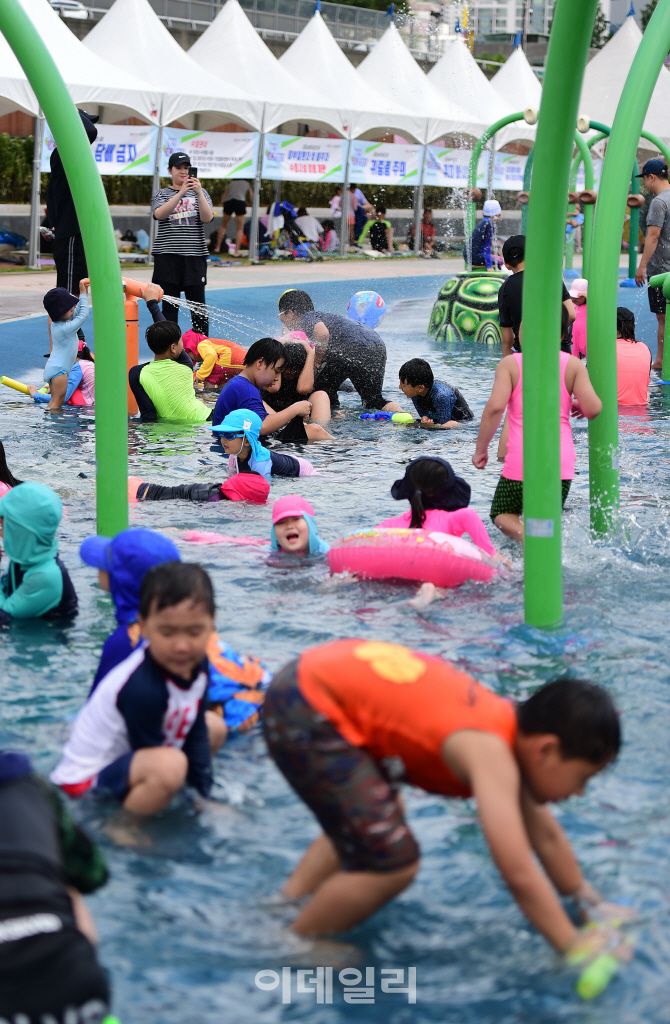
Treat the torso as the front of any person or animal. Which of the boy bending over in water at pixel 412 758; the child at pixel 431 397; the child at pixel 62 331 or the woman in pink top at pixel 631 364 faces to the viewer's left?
the child at pixel 431 397

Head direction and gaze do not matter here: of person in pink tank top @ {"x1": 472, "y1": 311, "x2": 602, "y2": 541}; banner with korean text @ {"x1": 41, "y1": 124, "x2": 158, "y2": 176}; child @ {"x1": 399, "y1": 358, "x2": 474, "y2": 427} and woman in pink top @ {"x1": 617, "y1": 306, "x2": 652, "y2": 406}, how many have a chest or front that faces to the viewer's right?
0

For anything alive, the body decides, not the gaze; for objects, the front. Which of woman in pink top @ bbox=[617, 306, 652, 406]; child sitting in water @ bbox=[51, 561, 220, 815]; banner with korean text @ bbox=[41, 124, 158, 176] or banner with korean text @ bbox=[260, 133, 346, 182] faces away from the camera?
the woman in pink top

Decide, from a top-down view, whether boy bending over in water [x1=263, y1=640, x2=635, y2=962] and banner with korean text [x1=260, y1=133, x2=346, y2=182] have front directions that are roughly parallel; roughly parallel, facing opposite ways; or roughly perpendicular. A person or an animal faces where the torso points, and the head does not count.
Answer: roughly perpendicular

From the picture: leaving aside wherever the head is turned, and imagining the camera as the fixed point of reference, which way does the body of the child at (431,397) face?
to the viewer's left

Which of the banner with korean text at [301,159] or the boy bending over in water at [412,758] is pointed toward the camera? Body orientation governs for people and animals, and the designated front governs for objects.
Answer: the banner with korean text

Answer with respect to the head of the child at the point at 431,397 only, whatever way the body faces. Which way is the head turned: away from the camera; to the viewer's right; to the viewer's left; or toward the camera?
to the viewer's left

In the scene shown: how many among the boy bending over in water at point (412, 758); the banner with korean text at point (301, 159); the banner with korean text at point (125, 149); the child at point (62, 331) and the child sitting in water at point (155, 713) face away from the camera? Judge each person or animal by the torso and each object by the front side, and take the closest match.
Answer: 0

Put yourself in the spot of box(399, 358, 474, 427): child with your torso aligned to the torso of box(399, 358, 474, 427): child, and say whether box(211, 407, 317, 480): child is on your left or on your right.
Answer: on your left

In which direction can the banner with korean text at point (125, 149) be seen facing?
toward the camera

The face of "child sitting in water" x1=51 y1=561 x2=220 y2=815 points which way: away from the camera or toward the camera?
toward the camera

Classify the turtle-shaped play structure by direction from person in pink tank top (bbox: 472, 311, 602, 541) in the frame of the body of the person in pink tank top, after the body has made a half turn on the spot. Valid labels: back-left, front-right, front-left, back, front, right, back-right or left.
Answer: back

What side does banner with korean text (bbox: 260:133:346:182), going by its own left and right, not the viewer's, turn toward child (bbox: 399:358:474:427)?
front

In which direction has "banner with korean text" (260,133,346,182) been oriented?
toward the camera

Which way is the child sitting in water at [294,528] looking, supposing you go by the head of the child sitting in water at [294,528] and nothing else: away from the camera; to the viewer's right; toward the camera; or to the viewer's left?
toward the camera

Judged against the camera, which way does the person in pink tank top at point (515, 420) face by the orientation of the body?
away from the camera

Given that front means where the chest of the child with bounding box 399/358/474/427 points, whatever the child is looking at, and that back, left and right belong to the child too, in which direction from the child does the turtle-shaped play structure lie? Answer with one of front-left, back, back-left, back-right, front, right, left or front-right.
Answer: right

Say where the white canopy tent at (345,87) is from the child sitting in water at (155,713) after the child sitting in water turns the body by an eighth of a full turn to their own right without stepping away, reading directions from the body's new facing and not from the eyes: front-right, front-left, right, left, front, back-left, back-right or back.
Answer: back
